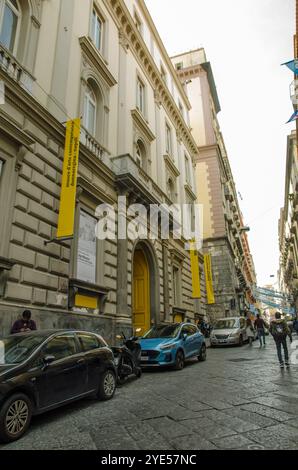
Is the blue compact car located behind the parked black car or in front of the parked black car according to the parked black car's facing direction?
behind

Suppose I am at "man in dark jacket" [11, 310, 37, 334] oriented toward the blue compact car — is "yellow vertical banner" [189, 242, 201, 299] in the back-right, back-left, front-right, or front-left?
front-left

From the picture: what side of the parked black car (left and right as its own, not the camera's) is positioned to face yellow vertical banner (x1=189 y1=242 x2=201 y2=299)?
back

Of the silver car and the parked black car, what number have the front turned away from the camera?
0

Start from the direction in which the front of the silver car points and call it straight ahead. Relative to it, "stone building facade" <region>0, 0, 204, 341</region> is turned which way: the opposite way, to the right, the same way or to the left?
to the left

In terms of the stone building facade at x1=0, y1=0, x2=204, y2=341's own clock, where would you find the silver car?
The silver car is roughly at 9 o'clock from the stone building facade.

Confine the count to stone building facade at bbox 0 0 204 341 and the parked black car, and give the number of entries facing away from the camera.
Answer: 0

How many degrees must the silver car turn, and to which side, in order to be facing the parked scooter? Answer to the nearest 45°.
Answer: approximately 45° to its left

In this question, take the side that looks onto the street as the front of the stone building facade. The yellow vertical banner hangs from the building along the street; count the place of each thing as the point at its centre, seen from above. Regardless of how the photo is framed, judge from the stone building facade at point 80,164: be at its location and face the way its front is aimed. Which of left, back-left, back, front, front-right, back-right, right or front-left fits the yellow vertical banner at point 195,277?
left

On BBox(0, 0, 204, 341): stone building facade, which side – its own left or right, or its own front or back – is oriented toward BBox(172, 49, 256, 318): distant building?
left

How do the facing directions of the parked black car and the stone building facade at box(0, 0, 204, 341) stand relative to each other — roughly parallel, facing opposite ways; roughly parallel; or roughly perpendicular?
roughly perpendicular

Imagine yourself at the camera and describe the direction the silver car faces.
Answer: facing the viewer and to the left of the viewer
